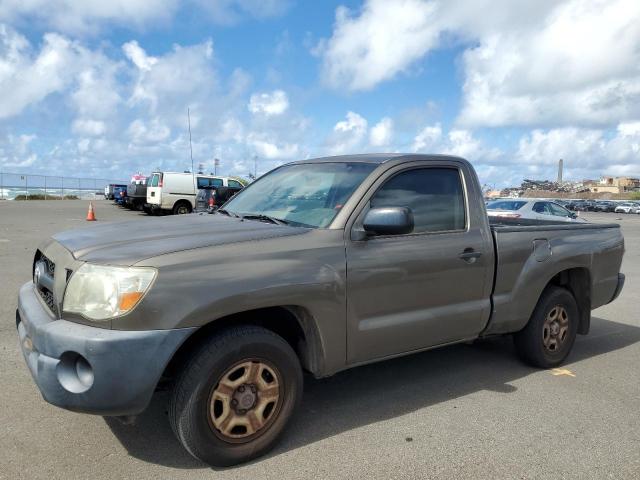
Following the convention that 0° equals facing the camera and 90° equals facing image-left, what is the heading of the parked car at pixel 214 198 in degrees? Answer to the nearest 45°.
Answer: approximately 225°

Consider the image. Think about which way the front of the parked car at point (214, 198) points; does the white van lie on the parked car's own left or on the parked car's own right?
on the parked car's own left

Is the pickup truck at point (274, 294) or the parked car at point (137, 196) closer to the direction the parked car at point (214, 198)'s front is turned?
the parked car

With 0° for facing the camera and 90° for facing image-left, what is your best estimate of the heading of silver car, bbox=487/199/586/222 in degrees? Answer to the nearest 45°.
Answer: approximately 225°

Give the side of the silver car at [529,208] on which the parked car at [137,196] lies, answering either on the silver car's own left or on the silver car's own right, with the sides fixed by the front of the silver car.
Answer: on the silver car's own left

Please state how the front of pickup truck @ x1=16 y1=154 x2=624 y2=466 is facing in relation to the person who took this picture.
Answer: facing the viewer and to the left of the viewer

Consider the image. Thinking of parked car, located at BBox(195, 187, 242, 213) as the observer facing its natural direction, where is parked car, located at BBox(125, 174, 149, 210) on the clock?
parked car, located at BBox(125, 174, 149, 210) is roughly at 10 o'clock from parked car, located at BBox(195, 187, 242, 213).

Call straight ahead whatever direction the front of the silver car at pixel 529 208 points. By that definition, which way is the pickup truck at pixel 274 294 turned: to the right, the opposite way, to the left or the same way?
the opposite way

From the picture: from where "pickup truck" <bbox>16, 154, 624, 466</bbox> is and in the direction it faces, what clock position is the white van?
The white van is roughly at 4 o'clock from the pickup truck.

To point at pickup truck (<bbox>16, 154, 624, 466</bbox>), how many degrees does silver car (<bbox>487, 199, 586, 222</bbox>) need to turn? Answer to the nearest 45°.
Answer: approximately 135° to its right

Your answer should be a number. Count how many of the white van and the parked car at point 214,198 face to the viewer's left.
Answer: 0

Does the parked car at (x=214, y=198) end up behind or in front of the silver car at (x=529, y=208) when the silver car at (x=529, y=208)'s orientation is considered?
behind

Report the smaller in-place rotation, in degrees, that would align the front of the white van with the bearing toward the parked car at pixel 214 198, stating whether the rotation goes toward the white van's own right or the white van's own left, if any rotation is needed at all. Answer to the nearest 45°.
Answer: approximately 135° to the white van's own right

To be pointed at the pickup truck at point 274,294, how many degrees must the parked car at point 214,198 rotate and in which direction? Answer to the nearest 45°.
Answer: approximately 135° to its right

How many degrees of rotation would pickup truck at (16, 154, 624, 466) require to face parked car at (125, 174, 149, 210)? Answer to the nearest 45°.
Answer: approximately 135° to its right
